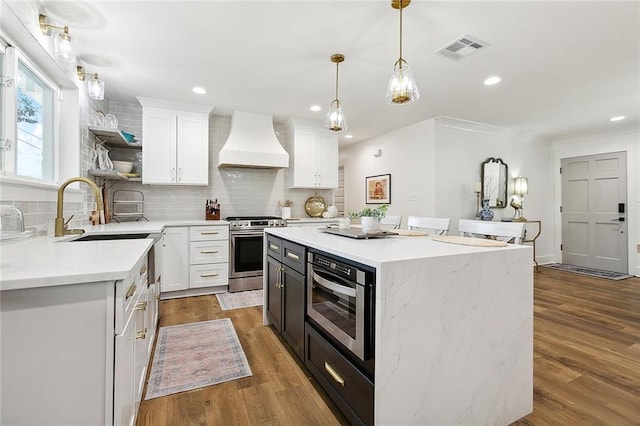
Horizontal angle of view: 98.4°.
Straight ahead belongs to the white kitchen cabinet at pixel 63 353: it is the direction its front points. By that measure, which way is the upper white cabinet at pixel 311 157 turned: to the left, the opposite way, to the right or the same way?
to the right

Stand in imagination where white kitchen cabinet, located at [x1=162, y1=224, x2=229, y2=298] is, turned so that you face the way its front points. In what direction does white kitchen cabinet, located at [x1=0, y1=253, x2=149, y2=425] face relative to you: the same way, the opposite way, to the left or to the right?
to the left

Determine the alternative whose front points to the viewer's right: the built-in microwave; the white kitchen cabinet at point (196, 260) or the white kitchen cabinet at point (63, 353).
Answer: the white kitchen cabinet at point (63, 353)

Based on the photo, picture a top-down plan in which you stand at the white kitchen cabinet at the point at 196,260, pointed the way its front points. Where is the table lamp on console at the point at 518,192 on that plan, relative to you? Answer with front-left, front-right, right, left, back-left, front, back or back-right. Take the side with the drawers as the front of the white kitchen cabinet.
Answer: left

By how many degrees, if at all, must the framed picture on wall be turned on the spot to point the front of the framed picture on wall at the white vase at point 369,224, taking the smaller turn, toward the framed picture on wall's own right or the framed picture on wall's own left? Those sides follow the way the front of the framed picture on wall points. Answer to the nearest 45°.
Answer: approximately 45° to the framed picture on wall's own left

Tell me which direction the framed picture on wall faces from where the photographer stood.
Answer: facing the viewer and to the left of the viewer

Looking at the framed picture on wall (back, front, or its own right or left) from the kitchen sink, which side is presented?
front

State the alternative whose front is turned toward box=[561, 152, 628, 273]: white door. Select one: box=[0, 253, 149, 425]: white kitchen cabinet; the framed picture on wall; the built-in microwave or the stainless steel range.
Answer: the white kitchen cabinet

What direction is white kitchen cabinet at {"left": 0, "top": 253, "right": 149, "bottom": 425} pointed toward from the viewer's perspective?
to the viewer's right
